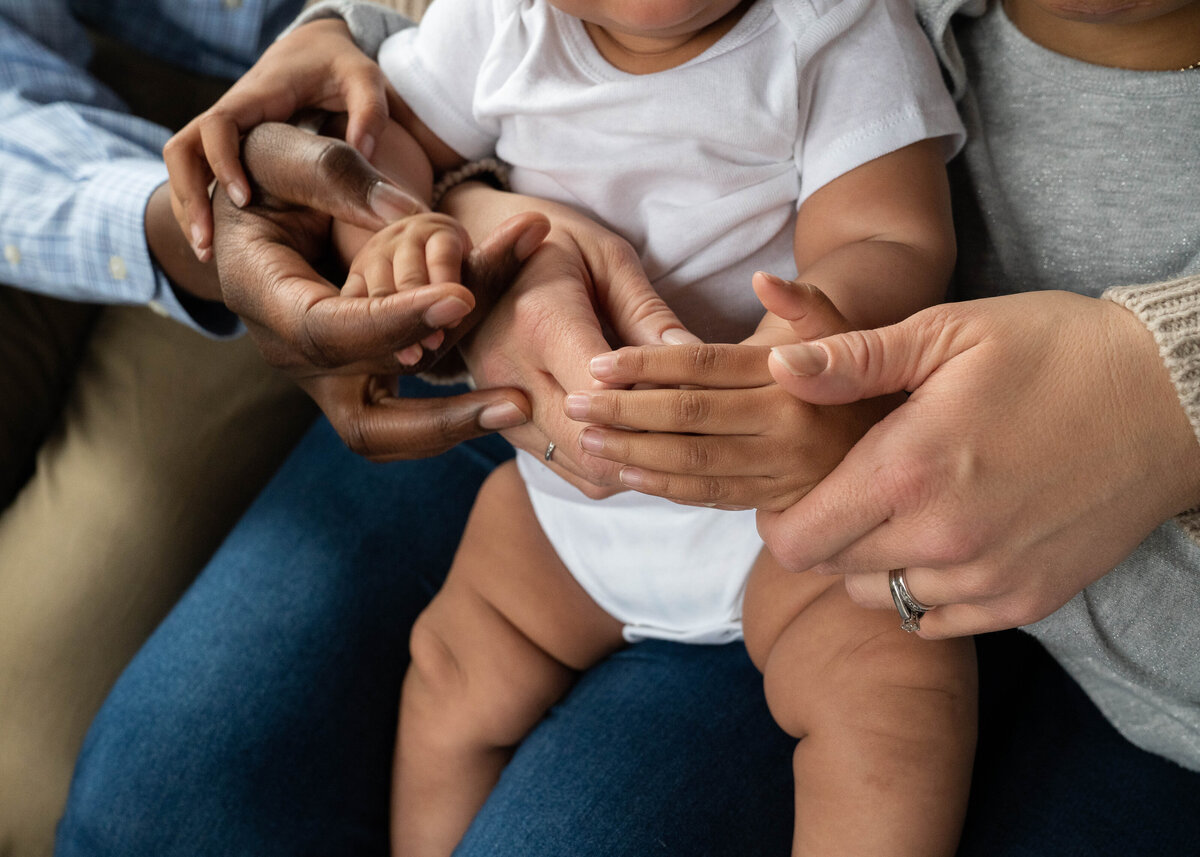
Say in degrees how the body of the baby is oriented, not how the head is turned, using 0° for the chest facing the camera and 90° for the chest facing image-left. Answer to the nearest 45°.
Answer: approximately 0°
